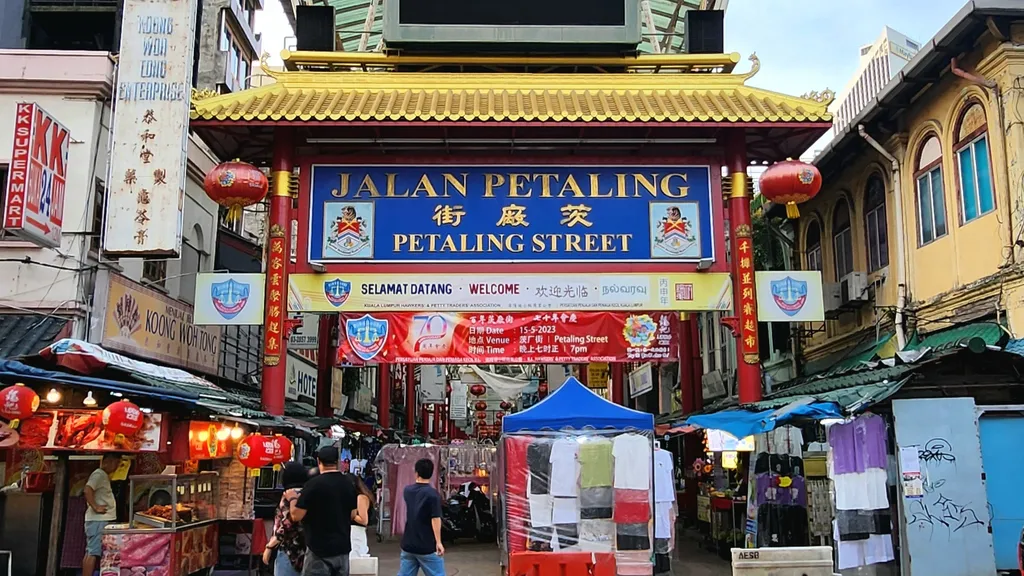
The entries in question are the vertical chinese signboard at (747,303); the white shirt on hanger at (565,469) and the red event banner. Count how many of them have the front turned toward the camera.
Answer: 3

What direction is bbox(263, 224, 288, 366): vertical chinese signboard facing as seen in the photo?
toward the camera

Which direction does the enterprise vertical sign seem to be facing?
toward the camera

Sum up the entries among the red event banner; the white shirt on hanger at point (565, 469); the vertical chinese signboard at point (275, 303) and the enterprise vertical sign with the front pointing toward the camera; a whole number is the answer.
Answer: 4

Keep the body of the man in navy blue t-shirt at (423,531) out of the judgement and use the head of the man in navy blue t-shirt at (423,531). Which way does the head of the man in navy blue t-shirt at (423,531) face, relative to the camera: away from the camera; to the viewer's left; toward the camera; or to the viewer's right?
away from the camera

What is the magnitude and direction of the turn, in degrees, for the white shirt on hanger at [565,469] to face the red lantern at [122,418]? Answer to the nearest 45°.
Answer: approximately 45° to its right

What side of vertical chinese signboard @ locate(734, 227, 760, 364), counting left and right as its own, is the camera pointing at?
front

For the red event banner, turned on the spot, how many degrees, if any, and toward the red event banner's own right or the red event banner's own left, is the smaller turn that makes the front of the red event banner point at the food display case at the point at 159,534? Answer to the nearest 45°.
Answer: approximately 45° to the red event banner's own right

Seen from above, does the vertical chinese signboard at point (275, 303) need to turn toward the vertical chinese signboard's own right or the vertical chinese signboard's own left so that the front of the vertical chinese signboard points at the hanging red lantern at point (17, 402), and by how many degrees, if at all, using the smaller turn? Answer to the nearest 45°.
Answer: approximately 45° to the vertical chinese signboard's own right

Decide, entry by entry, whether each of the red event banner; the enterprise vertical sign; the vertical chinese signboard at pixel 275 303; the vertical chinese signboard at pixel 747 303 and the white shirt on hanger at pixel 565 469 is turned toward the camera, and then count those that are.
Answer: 5

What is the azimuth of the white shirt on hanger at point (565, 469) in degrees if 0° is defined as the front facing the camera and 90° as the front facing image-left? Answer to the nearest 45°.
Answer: approximately 0°

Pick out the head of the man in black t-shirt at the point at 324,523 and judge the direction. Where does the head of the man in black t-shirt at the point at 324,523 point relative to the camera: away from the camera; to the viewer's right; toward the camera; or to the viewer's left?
away from the camera

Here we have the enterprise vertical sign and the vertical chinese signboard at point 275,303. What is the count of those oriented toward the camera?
2

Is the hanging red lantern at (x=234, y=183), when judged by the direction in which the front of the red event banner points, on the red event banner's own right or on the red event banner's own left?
on the red event banner's own right

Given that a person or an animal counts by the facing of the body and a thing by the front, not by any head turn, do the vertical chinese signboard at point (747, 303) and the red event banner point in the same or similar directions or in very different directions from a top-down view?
same or similar directions

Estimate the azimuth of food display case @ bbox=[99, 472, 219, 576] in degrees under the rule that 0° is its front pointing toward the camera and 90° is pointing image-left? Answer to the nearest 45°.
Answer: approximately 315°
